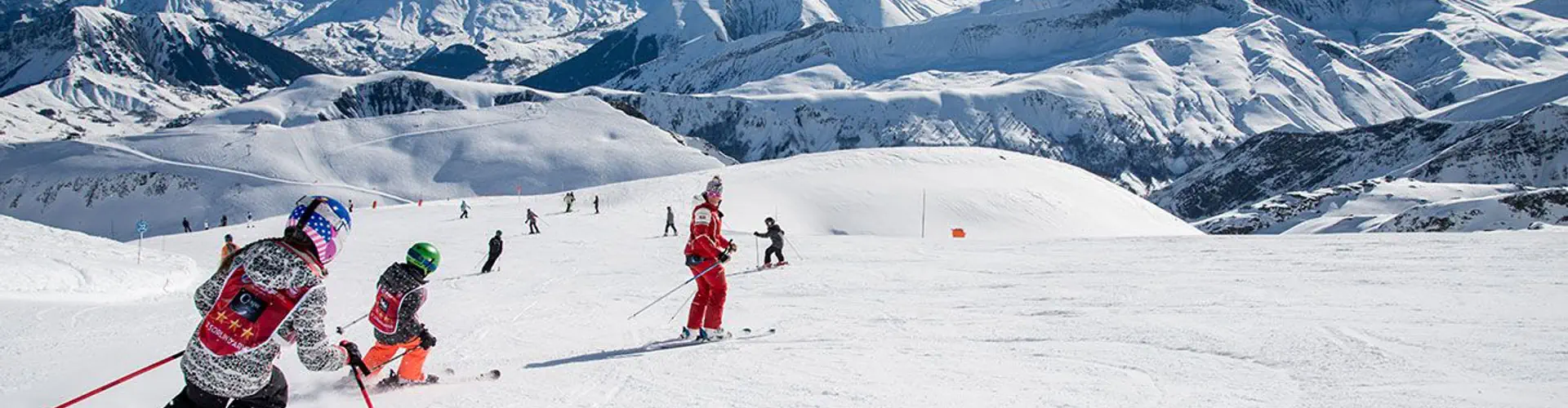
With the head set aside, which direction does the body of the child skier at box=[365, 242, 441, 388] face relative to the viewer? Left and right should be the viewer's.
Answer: facing away from the viewer and to the right of the viewer

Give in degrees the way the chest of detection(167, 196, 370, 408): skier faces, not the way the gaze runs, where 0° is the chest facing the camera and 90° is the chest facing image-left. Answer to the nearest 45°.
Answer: approximately 225°

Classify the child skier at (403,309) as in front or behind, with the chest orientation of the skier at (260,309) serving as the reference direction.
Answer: in front

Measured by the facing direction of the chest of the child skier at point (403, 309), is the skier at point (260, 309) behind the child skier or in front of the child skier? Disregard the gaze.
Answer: behind

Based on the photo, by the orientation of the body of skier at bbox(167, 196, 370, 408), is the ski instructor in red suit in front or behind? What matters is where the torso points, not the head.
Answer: in front
